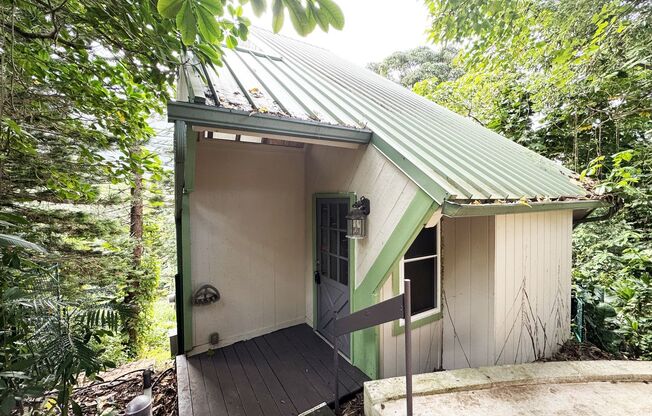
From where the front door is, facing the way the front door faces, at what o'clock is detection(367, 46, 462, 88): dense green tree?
The dense green tree is roughly at 5 o'clock from the front door.

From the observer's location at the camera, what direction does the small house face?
facing the viewer and to the left of the viewer

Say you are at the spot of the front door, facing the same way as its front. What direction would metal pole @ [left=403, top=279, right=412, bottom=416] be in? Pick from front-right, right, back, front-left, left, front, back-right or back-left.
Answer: front-left

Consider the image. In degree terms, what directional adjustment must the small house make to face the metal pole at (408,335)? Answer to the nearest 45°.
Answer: approximately 45° to its left

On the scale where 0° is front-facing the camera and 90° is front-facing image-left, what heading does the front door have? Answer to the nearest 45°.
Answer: approximately 45°

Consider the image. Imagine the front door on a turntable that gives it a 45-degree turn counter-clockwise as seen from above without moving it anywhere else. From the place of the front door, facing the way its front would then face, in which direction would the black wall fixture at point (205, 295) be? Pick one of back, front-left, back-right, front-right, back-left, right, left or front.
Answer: right
